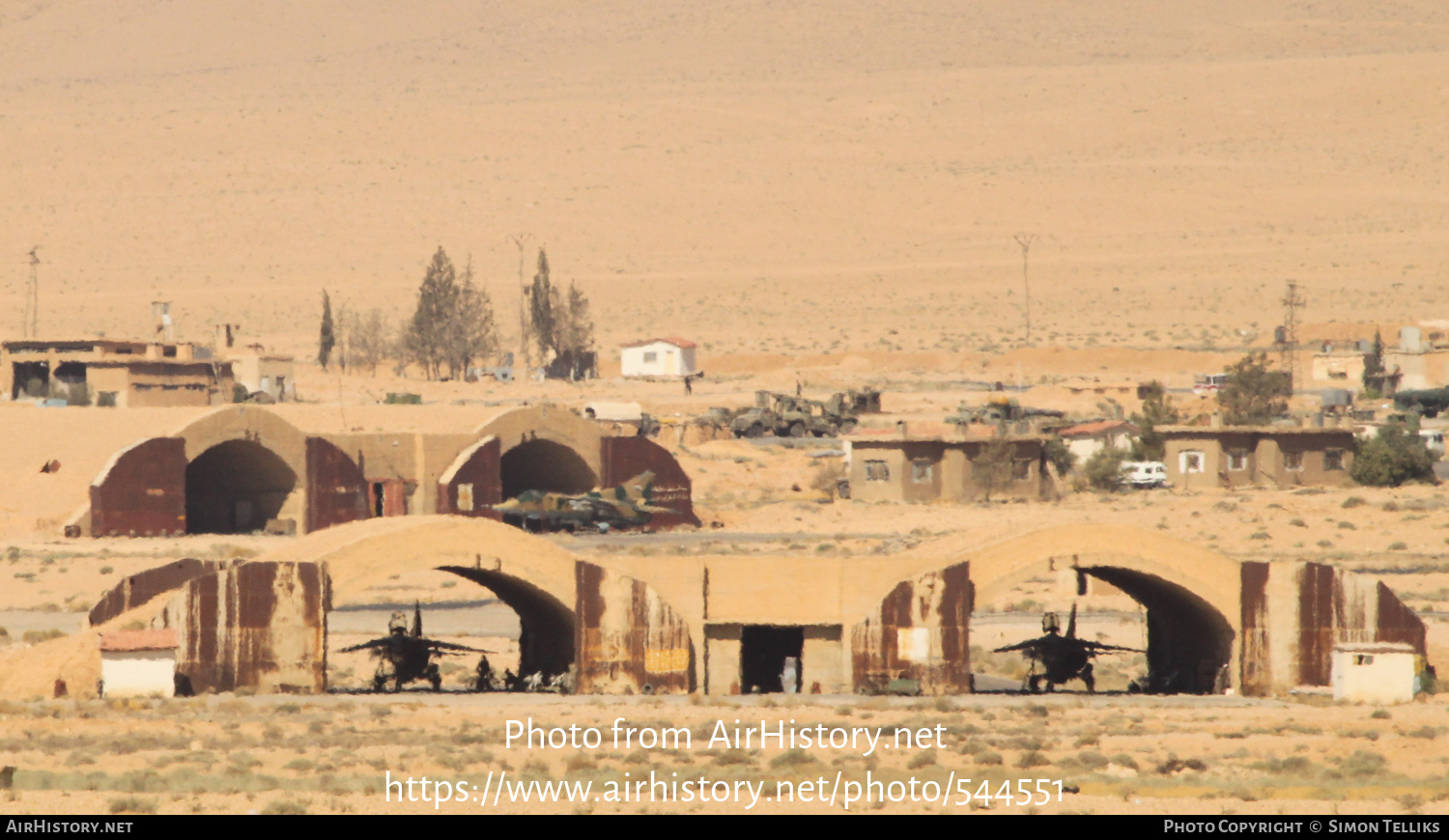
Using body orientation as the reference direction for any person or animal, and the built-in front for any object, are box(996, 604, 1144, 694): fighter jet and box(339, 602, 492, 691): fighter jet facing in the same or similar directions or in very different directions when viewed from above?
same or similar directions

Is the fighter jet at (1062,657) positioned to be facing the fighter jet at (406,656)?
no

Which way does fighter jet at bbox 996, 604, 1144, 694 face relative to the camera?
toward the camera

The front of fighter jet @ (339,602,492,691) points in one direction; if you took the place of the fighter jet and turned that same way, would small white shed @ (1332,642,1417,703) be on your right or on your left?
on your left

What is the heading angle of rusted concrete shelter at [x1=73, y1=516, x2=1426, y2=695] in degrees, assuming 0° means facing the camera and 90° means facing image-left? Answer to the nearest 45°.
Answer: approximately 0°

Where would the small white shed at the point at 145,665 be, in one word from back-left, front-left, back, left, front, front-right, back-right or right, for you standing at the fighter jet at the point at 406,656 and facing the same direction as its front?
front-right

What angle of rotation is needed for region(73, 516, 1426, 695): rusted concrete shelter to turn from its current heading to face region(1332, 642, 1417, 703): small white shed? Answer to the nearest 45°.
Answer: approximately 90° to its left

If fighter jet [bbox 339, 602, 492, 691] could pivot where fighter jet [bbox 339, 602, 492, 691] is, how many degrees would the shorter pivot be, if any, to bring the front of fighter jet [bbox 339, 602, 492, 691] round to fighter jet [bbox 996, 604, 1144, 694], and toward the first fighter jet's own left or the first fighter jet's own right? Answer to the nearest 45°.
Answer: approximately 90° to the first fighter jet's own left

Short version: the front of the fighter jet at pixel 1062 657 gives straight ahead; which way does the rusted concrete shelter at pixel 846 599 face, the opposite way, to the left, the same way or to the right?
the same way

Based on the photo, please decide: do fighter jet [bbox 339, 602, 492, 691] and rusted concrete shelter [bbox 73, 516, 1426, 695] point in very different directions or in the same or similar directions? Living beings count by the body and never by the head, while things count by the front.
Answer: same or similar directions

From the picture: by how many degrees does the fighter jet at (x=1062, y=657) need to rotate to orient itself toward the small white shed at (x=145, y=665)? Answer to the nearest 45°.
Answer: approximately 45° to its right

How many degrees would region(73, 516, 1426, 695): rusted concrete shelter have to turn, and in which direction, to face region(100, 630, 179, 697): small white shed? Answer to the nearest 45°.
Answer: approximately 90° to its right

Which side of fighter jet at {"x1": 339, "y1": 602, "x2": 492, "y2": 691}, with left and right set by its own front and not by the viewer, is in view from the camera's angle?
front
